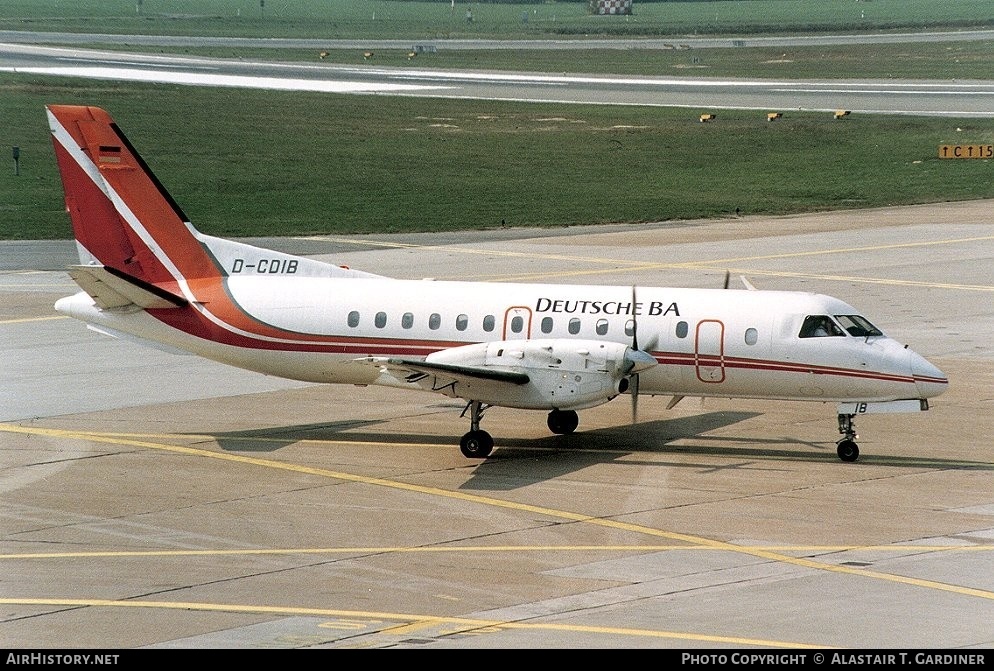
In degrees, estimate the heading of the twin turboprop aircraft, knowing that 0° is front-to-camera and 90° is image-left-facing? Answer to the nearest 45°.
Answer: approximately 270°
